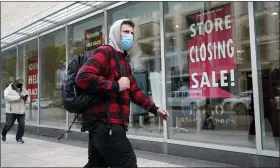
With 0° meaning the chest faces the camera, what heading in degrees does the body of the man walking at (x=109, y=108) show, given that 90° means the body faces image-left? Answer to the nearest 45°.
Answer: approximately 315°

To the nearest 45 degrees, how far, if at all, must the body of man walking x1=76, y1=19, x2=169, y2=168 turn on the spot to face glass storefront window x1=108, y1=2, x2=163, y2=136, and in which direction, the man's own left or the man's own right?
approximately 135° to the man's own left

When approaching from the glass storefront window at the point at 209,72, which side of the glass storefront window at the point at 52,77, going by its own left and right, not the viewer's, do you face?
left

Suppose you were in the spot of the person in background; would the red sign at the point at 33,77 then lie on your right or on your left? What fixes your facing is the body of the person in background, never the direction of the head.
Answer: on your left

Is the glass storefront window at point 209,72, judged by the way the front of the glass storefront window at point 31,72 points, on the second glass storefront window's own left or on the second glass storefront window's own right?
on the second glass storefront window's own left

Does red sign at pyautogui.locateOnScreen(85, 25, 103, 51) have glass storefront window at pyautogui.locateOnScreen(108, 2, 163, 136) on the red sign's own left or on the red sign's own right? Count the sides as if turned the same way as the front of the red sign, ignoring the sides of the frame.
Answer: on the red sign's own left

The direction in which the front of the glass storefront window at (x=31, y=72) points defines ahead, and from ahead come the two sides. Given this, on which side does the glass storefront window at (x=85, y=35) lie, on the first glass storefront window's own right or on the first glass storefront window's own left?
on the first glass storefront window's own left

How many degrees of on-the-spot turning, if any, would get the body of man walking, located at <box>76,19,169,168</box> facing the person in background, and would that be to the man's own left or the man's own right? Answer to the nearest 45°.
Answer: approximately 180°
